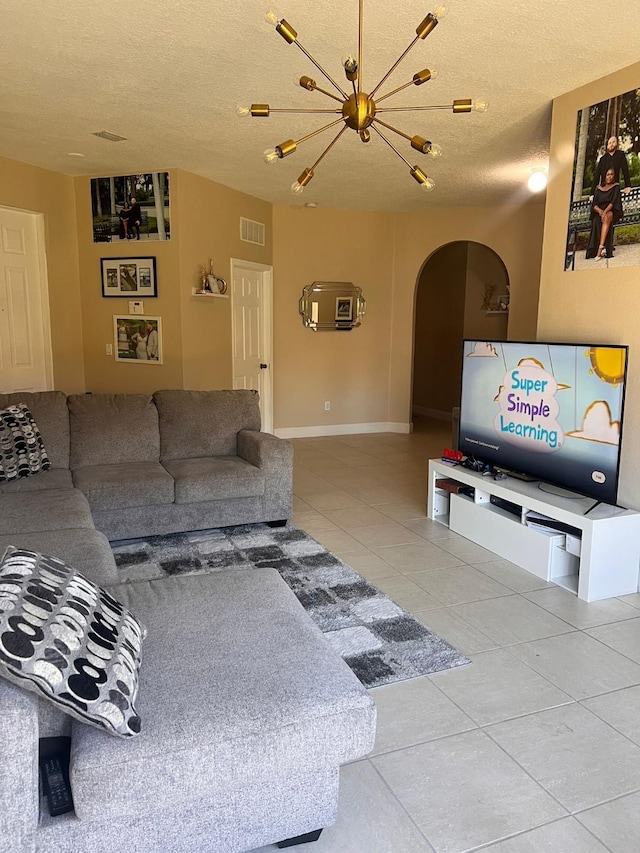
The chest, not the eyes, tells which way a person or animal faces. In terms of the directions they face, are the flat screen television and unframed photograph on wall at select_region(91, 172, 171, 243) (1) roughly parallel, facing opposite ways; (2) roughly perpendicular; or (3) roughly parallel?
roughly perpendicular

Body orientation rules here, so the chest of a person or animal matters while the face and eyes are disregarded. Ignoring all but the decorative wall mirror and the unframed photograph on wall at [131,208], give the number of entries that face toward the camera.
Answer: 2

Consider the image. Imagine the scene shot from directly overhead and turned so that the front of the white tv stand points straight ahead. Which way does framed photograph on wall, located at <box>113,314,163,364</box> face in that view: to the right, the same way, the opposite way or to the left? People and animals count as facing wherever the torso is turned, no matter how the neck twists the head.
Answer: to the left

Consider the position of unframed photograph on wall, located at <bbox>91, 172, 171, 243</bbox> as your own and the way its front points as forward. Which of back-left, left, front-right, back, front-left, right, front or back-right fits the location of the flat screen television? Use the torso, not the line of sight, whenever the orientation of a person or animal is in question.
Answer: front-left

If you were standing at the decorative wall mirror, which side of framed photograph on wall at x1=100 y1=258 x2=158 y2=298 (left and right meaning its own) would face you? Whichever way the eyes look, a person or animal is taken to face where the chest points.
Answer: left

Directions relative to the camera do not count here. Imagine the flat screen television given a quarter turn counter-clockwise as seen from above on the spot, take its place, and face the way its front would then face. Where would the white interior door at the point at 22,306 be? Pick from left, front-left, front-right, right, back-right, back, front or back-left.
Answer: back-right

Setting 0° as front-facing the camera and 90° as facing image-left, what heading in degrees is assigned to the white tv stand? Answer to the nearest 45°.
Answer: approximately 45°
